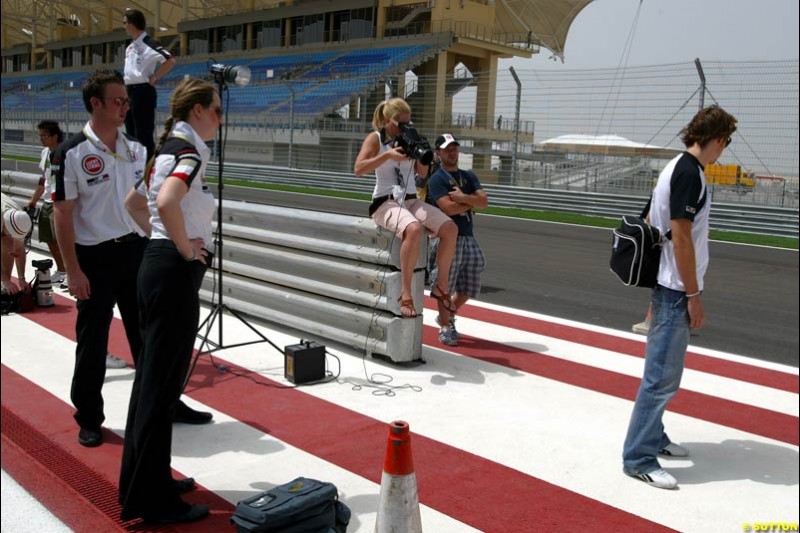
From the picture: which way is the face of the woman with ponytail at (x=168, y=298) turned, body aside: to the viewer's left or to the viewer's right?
to the viewer's right

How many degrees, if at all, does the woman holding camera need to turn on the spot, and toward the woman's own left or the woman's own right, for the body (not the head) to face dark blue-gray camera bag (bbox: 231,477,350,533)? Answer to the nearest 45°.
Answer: approximately 45° to the woman's own right

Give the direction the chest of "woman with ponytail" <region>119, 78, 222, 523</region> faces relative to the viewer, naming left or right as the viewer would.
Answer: facing to the right of the viewer

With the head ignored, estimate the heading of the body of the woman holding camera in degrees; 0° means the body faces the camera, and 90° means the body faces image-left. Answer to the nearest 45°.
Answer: approximately 315°

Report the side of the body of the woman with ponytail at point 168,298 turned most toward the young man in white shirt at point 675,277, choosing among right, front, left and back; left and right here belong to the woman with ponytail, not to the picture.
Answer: front

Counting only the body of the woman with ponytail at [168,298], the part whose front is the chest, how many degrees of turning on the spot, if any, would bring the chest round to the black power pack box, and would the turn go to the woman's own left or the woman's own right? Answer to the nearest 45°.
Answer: approximately 45° to the woman's own left

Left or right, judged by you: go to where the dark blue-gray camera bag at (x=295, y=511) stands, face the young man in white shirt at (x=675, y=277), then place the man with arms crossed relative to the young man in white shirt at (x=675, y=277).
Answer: left

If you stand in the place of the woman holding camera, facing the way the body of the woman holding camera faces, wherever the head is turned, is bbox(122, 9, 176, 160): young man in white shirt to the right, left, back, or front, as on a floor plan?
right

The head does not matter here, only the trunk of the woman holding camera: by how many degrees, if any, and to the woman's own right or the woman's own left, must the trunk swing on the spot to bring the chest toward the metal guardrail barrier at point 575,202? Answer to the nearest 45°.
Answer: approximately 135° to the woman's own left
